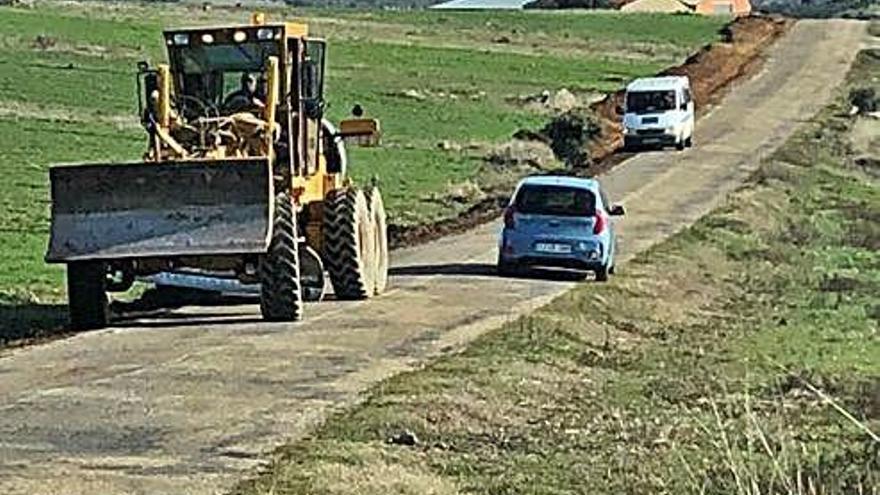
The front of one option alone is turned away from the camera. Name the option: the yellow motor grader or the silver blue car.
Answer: the silver blue car

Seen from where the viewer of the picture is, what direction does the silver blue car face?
facing away from the viewer

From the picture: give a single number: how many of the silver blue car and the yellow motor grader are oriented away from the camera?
1

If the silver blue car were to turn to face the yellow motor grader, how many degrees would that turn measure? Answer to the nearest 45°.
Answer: approximately 135° to its left

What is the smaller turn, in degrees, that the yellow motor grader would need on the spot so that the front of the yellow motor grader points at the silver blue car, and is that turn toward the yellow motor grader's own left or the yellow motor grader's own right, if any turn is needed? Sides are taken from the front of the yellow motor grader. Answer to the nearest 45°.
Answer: approximately 135° to the yellow motor grader's own left

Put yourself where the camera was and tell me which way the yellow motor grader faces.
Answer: facing the viewer

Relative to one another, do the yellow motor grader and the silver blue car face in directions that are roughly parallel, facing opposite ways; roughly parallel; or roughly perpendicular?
roughly parallel, facing opposite ways
